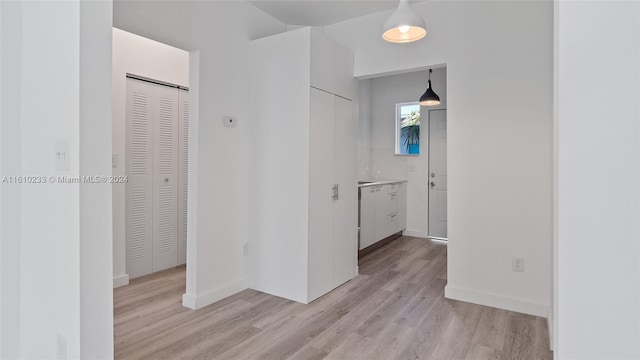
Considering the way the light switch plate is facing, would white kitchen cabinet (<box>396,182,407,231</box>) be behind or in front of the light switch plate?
behind

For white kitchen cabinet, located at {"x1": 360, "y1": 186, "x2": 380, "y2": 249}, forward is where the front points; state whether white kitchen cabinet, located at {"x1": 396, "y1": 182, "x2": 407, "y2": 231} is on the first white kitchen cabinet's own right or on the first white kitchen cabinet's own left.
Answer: on the first white kitchen cabinet's own left

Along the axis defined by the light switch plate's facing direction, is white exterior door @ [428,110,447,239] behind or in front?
behind

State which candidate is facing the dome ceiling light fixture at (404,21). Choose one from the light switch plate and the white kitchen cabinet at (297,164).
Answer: the white kitchen cabinet

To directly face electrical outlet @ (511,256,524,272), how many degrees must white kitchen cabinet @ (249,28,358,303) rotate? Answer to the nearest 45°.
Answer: approximately 45° to its left
